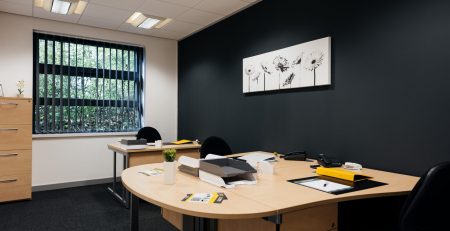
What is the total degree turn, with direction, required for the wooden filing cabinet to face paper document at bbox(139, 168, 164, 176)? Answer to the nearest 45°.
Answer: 0° — it already faces it

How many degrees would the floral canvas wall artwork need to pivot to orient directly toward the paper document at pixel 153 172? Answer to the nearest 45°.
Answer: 0° — it already faces it

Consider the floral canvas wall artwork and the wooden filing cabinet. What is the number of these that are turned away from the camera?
0

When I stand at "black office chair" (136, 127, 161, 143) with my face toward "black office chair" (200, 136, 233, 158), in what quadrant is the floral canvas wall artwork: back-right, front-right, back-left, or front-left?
front-left

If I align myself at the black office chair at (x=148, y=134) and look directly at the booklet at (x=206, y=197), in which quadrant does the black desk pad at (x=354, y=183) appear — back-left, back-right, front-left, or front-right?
front-left

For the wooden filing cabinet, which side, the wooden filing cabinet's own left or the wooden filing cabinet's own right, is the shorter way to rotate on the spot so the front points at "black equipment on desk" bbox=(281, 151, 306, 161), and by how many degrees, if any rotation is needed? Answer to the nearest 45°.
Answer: approximately 45° to the wooden filing cabinet's own left

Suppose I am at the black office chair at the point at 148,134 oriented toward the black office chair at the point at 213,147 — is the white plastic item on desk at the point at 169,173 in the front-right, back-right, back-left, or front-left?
front-right

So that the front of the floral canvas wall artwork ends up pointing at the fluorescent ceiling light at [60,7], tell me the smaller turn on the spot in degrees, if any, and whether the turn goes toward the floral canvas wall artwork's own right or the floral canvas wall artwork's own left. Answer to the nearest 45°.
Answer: approximately 45° to the floral canvas wall artwork's own right

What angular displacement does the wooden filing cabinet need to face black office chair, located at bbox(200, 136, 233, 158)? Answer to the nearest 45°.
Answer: approximately 45° to its left

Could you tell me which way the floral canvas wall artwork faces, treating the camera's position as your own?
facing the viewer and to the left of the viewer

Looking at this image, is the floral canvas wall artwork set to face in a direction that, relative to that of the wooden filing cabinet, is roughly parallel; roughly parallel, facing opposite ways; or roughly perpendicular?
roughly perpendicular

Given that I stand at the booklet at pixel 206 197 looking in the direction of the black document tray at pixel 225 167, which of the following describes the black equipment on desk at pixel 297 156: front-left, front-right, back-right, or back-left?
front-right

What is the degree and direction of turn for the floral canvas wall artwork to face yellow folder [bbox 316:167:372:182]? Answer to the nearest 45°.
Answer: approximately 45° to its left
